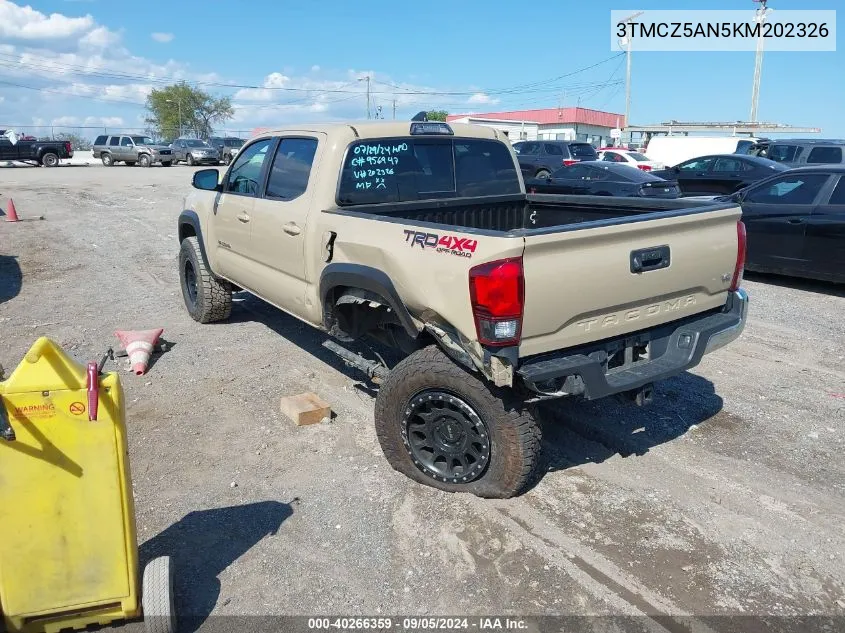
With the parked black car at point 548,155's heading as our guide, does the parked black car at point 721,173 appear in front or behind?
behind

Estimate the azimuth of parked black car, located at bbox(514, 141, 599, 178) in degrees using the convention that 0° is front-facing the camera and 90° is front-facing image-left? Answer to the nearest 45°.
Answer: approximately 135°

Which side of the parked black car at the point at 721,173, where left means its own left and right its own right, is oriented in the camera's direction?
left

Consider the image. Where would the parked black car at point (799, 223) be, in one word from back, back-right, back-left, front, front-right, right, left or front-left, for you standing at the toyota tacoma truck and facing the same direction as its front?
right

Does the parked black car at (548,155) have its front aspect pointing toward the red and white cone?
no

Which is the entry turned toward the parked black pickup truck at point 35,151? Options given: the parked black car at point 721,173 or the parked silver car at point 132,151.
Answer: the parked black car at point 721,173

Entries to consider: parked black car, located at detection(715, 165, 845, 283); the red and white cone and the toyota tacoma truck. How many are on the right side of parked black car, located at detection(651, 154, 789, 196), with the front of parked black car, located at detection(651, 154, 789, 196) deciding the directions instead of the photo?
0

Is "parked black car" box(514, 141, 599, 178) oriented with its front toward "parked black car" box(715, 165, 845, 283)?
no

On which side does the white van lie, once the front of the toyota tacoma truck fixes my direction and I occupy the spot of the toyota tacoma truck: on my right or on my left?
on my right

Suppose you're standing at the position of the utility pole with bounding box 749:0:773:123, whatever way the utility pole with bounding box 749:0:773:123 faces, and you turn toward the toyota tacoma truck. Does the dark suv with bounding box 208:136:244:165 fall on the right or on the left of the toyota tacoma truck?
right

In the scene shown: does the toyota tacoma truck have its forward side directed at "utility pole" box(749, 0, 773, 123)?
no

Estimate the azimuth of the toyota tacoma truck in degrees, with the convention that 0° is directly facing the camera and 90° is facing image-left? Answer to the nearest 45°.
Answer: approximately 135°

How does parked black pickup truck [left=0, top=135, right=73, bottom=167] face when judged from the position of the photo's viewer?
facing to the left of the viewer
